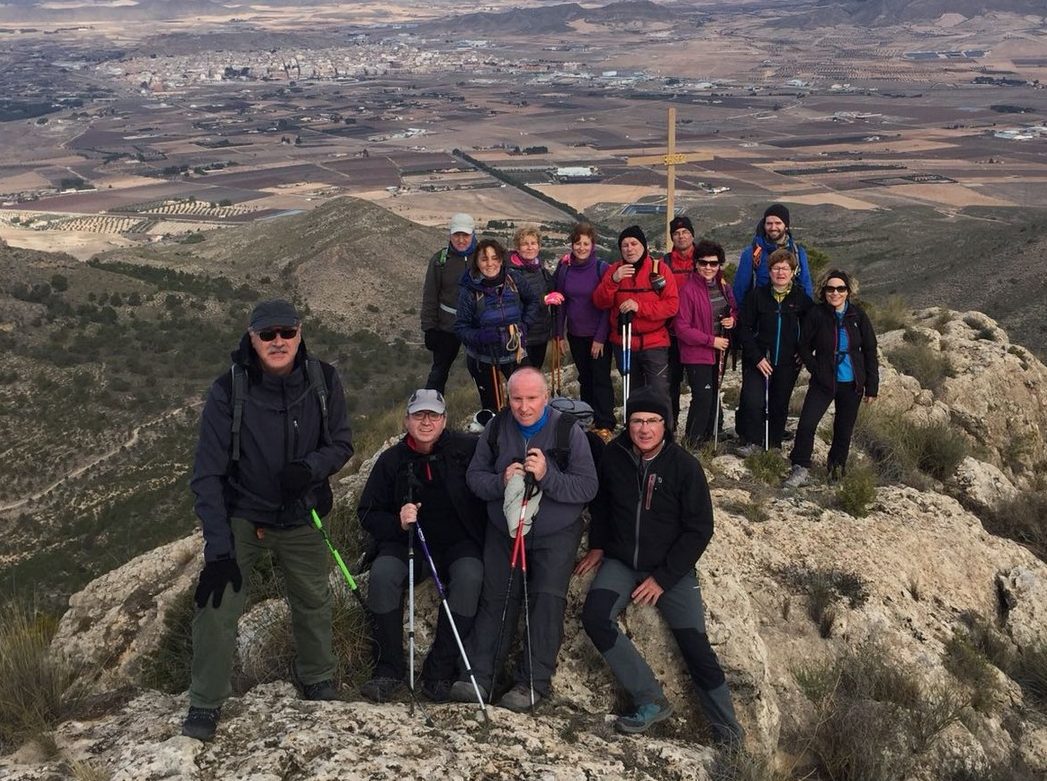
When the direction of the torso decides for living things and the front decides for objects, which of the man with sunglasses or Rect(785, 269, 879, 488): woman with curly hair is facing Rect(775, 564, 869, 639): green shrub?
the woman with curly hair

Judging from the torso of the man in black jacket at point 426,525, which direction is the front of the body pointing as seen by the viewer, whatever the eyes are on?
toward the camera

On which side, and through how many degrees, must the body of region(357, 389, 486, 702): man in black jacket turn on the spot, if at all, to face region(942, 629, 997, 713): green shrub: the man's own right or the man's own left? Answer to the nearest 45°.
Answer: approximately 90° to the man's own left

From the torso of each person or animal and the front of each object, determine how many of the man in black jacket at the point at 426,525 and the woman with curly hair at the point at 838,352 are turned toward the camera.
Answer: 2

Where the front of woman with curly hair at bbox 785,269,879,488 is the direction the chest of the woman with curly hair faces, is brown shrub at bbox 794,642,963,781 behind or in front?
in front

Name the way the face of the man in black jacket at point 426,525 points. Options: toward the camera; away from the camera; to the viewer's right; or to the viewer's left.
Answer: toward the camera

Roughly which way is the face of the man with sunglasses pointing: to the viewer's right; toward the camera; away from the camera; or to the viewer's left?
toward the camera

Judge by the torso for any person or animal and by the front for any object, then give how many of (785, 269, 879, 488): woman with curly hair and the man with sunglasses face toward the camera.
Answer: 2

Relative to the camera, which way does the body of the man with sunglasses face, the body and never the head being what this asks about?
toward the camera

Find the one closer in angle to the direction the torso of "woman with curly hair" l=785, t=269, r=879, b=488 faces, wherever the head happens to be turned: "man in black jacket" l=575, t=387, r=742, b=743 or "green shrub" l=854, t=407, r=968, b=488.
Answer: the man in black jacket

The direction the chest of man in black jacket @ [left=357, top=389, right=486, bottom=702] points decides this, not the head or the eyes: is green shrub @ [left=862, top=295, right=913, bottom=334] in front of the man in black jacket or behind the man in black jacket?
behind

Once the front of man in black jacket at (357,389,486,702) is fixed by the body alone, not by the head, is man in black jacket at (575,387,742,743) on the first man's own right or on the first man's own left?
on the first man's own left

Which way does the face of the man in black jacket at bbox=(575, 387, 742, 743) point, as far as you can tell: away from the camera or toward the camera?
toward the camera

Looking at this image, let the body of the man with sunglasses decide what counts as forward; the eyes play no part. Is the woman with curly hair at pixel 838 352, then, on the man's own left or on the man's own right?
on the man's own left
